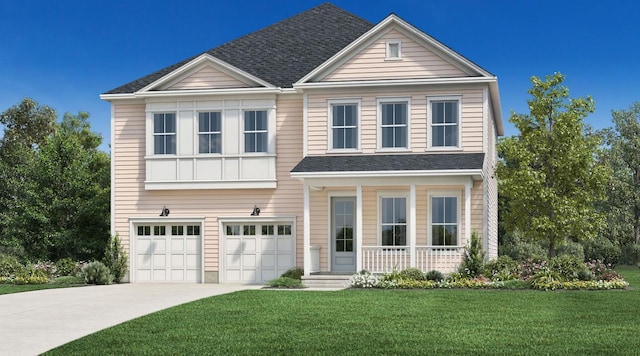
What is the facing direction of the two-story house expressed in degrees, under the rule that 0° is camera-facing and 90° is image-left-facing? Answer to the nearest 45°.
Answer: approximately 0°

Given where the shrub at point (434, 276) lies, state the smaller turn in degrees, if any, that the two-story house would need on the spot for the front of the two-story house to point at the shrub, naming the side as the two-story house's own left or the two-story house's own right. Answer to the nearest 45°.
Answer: approximately 45° to the two-story house's own left

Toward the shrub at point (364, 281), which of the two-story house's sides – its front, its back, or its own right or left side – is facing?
front

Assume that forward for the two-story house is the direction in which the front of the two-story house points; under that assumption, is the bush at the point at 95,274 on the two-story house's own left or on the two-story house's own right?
on the two-story house's own right

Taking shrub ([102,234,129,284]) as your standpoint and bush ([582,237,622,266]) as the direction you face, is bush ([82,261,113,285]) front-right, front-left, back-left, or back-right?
back-right

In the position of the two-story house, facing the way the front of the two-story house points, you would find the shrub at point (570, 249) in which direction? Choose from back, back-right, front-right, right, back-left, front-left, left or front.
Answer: back-left

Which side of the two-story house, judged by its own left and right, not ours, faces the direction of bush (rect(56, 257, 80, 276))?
right

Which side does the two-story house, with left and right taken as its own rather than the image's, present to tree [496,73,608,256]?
left

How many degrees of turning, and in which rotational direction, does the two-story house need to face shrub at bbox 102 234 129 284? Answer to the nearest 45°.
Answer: approximately 90° to its right

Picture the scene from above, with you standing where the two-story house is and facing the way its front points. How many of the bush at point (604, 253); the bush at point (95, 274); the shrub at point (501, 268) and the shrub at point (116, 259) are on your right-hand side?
2
